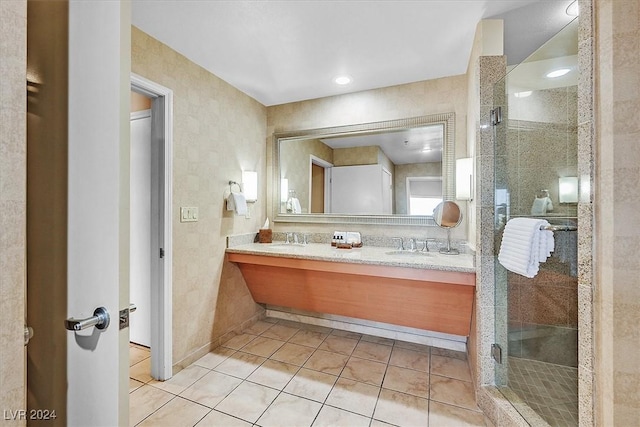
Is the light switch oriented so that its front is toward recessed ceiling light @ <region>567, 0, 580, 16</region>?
yes

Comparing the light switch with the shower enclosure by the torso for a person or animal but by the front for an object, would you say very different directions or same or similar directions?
very different directions

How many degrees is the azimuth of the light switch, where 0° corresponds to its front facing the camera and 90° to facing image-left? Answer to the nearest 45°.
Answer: approximately 315°

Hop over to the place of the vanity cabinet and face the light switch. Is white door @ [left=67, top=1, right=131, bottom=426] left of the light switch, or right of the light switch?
left

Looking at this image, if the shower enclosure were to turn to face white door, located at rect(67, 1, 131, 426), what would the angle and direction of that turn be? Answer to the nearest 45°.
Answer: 0° — it already faces it

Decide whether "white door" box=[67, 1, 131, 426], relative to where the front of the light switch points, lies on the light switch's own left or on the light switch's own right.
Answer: on the light switch's own right

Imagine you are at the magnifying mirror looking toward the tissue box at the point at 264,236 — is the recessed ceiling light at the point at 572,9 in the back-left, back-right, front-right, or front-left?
back-left

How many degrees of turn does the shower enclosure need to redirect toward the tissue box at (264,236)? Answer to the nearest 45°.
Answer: approximately 45° to its right

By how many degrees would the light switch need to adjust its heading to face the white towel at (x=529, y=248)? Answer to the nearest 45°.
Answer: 0° — it already faces it

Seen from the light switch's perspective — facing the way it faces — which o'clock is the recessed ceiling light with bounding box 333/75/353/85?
The recessed ceiling light is roughly at 11 o'clock from the light switch.
